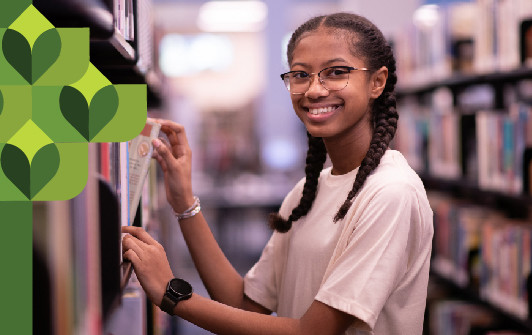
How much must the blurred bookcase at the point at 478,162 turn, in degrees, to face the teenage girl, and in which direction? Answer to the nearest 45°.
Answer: approximately 45° to its left

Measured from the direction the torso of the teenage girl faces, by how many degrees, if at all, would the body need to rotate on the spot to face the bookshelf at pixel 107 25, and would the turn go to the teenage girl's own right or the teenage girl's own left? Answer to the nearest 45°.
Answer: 0° — they already face it

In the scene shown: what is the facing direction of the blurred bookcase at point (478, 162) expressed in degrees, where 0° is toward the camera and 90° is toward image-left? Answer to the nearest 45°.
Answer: approximately 45°

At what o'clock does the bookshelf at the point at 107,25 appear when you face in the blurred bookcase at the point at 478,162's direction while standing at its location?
The bookshelf is roughly at 11 o'clock from the blurred bookcase.

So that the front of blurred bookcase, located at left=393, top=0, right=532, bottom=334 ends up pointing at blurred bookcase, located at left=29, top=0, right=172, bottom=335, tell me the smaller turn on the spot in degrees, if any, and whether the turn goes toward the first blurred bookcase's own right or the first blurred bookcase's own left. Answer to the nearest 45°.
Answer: approximately 45° to the first blurred bookcase's own left

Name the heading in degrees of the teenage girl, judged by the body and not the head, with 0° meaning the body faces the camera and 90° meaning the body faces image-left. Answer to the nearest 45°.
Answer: approximately 45°
